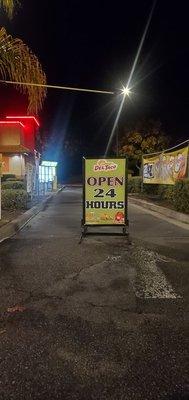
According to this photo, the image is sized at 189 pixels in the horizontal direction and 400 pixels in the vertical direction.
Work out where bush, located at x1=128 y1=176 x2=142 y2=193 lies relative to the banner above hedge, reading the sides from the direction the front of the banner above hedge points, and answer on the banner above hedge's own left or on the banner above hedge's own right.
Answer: on the banner above hedge's own right

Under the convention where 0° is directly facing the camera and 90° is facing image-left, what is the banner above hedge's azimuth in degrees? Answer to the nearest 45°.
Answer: approximately 45°

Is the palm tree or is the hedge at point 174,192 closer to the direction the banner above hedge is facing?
the palm tree

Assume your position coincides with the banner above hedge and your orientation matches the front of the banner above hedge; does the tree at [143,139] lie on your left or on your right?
on your right
